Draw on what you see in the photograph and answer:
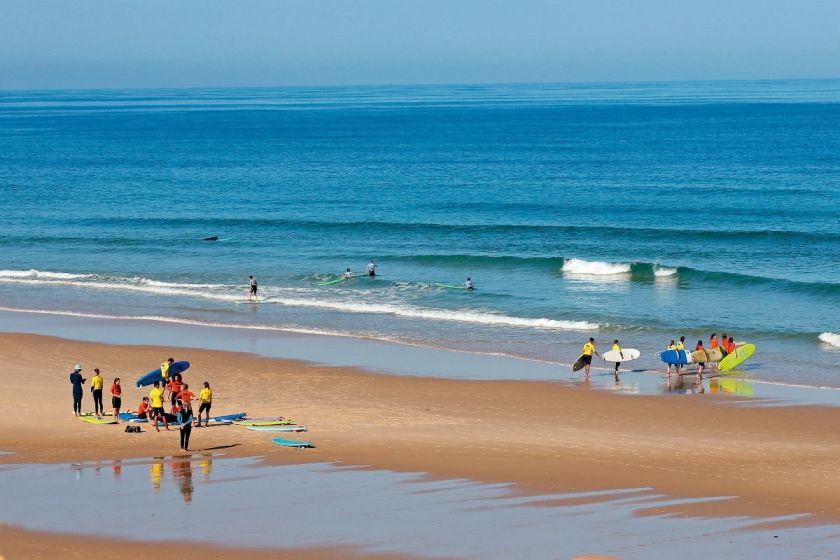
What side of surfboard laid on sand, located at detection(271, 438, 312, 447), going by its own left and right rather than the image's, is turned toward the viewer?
left

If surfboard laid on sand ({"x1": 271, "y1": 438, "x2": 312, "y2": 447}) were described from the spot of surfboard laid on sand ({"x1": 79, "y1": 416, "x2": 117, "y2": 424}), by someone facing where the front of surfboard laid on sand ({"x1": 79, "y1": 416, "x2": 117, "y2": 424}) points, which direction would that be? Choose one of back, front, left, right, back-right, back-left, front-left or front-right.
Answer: back-left

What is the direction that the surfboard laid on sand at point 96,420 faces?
to the viewer's left

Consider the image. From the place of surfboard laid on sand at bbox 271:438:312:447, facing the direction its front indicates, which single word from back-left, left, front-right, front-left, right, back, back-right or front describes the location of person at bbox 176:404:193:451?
front
